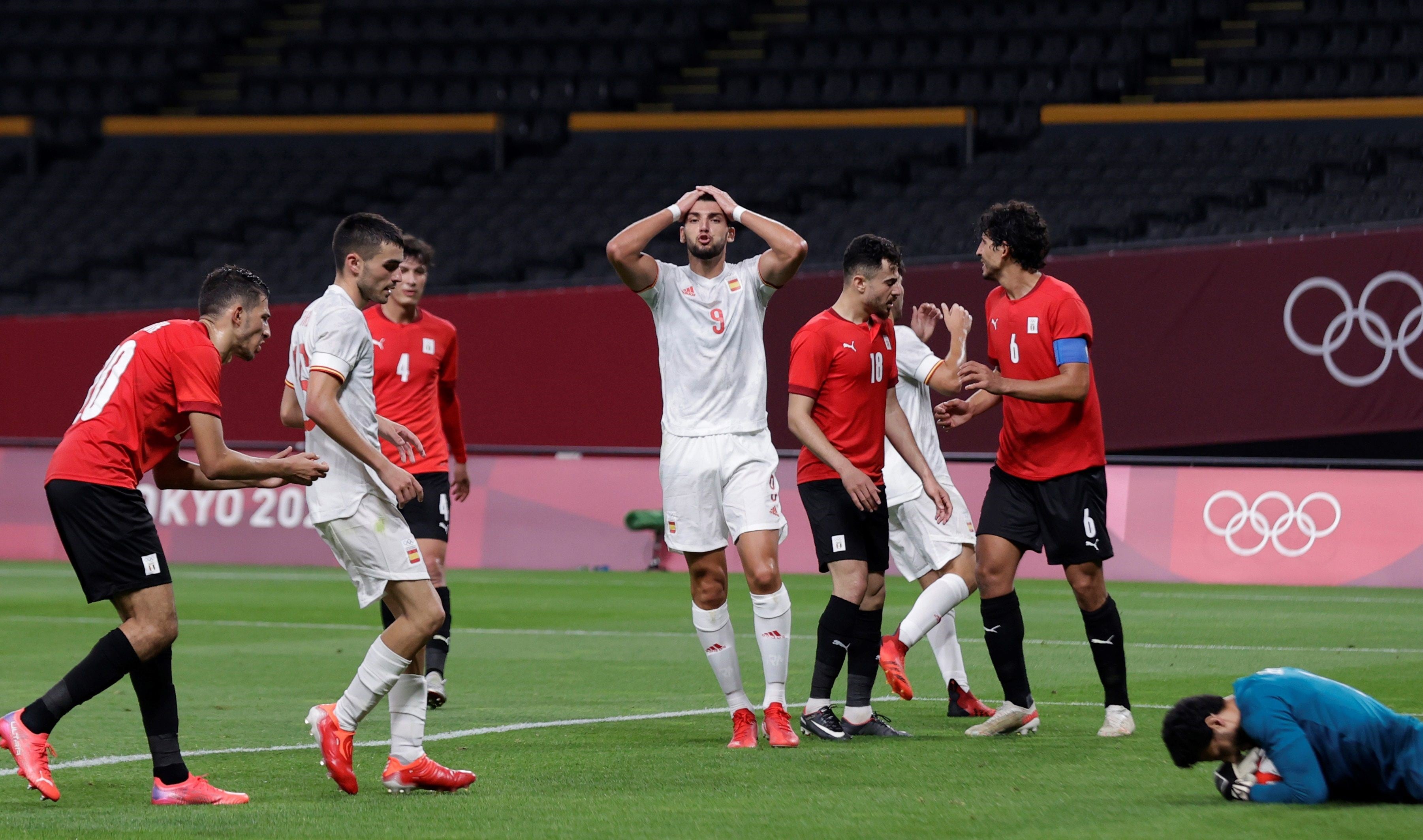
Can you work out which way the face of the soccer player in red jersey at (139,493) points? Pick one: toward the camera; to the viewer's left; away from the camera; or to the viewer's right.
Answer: to the viewer's right

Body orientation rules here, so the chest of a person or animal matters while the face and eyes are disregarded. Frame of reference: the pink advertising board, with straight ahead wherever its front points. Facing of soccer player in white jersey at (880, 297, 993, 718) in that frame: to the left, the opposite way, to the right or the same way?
to the left

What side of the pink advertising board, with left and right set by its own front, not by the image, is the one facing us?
front

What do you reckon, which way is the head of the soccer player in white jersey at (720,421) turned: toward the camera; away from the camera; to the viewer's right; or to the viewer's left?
toward the camera

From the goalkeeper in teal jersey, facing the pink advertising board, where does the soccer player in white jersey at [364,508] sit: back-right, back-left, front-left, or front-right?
front-left

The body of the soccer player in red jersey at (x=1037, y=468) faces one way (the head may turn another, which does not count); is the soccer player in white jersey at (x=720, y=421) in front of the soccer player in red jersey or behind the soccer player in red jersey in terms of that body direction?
in front

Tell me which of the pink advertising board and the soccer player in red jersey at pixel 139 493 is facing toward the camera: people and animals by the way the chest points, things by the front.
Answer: the pink advertising board

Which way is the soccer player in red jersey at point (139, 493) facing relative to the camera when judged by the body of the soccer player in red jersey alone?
to the viewer's right

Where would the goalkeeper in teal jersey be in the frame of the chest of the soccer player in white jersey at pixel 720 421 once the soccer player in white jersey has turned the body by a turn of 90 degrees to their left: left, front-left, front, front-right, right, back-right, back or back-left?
front-right

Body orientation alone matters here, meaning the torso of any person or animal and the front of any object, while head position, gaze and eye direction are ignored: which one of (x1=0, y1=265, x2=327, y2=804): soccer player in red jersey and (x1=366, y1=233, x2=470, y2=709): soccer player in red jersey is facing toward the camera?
(x1=366, y1=233, x2=470, y2=709): soccer player in red jersey

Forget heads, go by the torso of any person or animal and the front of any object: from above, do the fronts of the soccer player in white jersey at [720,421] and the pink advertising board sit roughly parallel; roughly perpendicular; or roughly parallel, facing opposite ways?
roughly parallel

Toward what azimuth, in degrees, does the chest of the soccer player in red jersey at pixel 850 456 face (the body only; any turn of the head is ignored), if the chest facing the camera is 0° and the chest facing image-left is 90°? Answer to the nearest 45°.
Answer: approximately 315°

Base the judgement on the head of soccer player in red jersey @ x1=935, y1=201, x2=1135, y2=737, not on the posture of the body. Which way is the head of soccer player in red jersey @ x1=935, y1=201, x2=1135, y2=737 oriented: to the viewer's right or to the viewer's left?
to the viewer's left

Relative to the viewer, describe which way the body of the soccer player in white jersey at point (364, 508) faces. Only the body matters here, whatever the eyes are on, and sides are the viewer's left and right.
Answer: facing to the right of the viewer

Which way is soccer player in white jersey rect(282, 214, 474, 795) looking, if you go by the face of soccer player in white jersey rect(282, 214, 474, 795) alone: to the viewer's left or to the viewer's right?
to the viewer's right
